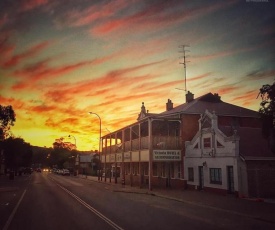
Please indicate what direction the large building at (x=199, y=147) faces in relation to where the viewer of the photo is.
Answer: facing the viewer and to the left of the viewer
